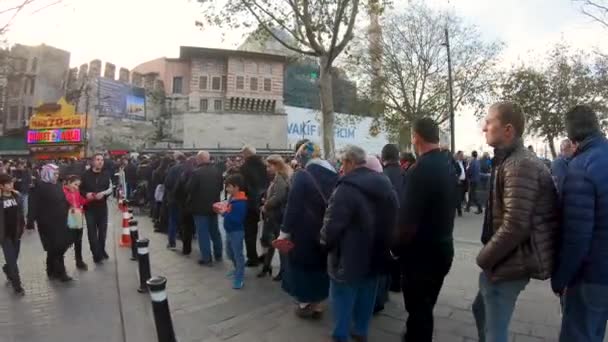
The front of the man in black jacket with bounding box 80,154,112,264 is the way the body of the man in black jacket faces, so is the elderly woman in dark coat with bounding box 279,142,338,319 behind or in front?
in front

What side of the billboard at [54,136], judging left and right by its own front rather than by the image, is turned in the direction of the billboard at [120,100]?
left

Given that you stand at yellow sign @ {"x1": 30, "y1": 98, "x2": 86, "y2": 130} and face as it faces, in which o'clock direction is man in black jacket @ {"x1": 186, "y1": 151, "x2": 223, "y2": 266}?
The man in black jacket is roughly at 12 o'clock from the yellow sign.

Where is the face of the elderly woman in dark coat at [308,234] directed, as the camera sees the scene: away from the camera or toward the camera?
away from the camera

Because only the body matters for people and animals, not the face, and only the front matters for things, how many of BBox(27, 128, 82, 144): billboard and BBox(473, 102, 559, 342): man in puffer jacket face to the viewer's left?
1

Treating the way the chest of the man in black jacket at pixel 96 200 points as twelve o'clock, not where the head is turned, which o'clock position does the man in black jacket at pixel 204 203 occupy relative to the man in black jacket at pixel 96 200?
the man in black jacket at pixel 204 203 is roughly at 10 o'clock from the man in black jacket at pixel 96 200.

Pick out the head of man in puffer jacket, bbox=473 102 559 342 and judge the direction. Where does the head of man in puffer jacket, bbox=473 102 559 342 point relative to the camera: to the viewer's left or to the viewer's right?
to the viewer's left

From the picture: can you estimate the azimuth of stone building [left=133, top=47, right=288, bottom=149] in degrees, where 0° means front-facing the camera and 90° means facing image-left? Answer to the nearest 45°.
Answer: approximately 0°

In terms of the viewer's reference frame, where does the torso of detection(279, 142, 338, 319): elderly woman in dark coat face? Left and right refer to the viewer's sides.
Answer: facing away from the viewer and to the left of the viewer

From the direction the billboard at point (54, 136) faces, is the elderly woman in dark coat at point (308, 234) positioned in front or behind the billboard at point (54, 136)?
in front

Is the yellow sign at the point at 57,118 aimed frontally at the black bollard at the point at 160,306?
yes
